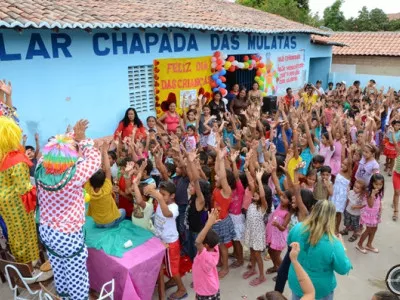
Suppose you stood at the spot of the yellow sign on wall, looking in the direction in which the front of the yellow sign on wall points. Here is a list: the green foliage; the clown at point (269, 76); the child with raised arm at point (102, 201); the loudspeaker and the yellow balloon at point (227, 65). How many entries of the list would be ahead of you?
1

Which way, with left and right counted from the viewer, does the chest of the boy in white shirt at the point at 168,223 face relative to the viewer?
facing to the left of the viewer

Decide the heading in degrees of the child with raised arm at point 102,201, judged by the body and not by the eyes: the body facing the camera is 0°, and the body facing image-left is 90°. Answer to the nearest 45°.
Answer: approximately 180°

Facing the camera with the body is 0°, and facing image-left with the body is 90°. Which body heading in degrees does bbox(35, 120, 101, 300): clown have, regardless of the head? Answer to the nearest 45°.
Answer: approximately 225°

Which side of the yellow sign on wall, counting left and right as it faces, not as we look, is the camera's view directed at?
front

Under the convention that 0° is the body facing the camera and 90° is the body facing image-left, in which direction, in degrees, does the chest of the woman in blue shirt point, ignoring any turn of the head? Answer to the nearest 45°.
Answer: approximately 180°

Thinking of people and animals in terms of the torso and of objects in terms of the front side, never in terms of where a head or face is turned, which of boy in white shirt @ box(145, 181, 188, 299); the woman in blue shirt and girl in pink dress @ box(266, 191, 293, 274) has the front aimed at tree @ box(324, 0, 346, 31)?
the woman in blue shirt

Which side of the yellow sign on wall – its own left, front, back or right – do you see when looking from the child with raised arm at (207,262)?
front

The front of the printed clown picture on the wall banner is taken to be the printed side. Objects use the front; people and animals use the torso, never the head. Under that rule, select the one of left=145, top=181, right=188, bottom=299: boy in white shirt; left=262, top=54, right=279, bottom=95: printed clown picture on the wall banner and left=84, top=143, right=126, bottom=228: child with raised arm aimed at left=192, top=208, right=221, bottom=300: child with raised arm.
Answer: the clown

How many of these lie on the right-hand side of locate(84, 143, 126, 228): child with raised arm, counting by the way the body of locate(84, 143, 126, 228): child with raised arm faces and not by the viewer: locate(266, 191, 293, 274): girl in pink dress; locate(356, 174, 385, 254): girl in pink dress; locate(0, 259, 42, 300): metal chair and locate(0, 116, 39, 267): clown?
2

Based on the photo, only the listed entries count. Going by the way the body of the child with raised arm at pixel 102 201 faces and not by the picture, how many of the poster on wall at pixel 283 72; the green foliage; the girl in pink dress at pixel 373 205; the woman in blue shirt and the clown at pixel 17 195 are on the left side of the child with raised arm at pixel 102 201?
1

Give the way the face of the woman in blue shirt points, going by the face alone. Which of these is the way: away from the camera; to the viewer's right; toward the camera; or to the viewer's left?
away from the camera

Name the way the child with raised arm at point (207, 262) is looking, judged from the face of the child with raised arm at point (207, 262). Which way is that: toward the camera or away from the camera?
away from the camera

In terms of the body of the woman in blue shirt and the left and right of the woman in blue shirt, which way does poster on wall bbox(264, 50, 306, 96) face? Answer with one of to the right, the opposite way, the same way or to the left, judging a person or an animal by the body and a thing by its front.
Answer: the opposite way

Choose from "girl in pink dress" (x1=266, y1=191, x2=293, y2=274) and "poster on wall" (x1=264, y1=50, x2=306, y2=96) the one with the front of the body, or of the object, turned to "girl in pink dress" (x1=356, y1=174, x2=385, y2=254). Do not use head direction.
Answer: the poster on wall
